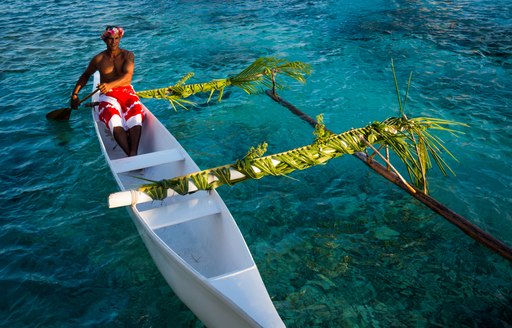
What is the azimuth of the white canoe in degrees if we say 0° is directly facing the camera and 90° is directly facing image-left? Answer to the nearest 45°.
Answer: approximately 315°

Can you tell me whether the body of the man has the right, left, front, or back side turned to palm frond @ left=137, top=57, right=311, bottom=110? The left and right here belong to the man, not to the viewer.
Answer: left

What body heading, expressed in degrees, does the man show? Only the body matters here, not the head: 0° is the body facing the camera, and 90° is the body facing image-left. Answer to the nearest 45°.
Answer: approximately 0°
